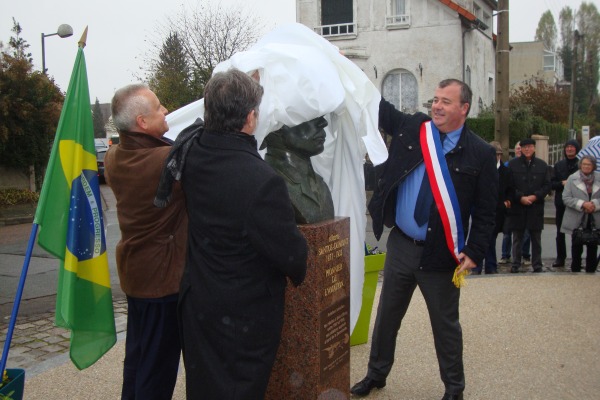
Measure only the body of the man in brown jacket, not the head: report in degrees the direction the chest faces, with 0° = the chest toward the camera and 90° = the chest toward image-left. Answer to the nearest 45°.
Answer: approximately 225°

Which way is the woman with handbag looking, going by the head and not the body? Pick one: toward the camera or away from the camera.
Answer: toward the camera

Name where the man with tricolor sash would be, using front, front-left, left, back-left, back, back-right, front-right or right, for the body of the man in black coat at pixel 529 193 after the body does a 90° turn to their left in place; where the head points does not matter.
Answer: right

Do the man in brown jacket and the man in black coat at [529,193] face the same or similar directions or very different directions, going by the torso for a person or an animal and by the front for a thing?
very different directions

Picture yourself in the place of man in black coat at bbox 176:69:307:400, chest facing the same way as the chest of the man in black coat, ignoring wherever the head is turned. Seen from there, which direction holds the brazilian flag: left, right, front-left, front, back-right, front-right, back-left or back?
left

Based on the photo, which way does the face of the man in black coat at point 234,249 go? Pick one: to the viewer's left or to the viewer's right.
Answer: to the viewer's right

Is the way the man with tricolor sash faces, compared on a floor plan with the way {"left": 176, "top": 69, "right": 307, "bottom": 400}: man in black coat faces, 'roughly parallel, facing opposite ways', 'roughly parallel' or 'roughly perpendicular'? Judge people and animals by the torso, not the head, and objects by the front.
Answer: roughly parallel, facing opposite ways

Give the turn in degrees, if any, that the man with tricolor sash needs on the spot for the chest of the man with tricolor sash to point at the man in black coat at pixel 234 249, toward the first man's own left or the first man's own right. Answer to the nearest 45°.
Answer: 0° — they already face them

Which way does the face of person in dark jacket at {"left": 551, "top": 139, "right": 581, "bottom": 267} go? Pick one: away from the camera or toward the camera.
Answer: toward the camera

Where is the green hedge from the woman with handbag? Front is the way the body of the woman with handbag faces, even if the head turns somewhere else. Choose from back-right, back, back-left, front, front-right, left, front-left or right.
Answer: back

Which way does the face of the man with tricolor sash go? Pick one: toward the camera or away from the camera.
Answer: toward the camera

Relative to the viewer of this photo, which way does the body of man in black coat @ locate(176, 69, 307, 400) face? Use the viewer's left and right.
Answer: facing away from the viewer and to the right of the viewer

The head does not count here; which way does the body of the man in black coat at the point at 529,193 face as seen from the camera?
toward the camera

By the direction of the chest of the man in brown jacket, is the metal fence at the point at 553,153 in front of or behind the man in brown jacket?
in front

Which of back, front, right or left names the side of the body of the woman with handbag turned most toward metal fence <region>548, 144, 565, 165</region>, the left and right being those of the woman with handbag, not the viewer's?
back

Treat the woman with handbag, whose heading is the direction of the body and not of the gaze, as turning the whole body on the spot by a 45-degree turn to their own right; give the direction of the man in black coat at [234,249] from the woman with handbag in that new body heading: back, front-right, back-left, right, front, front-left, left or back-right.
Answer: front-left

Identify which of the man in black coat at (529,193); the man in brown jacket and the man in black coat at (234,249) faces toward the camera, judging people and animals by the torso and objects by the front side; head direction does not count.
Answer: the man in black coat at (529,193)
